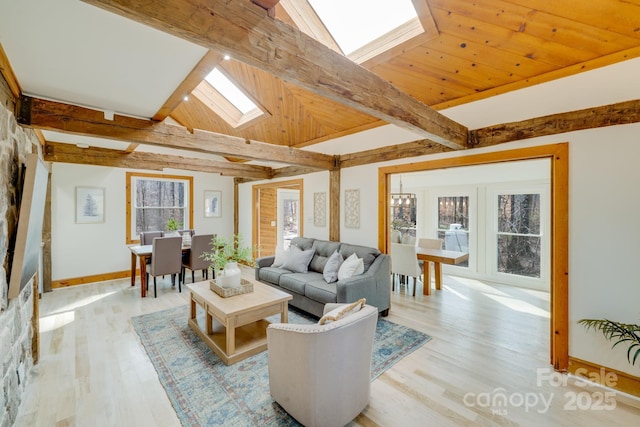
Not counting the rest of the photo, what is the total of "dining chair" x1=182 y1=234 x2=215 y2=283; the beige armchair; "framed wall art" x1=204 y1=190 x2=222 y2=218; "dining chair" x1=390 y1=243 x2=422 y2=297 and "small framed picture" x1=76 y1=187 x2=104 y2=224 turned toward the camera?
2

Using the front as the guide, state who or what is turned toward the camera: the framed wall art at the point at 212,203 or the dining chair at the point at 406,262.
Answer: the framed wall art

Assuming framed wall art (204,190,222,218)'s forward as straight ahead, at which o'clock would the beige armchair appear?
The beige armchair is roughly at 12 o'clock from the framed wall art.

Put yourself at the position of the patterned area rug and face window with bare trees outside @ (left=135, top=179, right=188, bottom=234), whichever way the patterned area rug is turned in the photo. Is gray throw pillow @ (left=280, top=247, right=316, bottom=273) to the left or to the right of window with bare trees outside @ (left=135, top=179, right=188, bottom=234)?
right

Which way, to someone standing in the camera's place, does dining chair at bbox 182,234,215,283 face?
facing away from the viewer and to the left of the viewer

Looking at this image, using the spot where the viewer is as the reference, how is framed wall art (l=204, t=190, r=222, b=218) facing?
facing the viewer

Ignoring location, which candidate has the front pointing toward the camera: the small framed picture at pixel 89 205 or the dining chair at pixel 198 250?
the small framed picture

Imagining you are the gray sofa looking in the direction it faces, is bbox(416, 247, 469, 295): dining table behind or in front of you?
behind

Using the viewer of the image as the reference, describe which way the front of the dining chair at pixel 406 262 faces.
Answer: facing away from the viewer and to the right of the viewer

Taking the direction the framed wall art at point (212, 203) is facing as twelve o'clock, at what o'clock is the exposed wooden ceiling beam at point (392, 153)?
The exposed wooden ceiling beam is roughly at 11 o'clock from the framed wall art.

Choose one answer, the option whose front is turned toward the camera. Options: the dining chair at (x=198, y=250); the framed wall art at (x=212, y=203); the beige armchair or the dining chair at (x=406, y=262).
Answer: the framed wall art

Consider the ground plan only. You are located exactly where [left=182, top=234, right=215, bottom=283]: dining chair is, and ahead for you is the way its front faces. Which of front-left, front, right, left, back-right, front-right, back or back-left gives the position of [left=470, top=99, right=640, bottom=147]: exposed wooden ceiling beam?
back

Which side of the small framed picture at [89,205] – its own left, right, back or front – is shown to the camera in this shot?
front

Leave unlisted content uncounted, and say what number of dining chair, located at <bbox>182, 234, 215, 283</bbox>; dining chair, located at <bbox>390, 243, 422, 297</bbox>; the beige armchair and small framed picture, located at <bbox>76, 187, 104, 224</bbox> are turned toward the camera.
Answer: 1

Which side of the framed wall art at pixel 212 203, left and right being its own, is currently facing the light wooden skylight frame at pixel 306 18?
front

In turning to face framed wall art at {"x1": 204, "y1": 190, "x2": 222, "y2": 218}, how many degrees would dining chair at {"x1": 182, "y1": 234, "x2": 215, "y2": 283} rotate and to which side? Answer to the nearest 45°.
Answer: approximately 45° to its right
